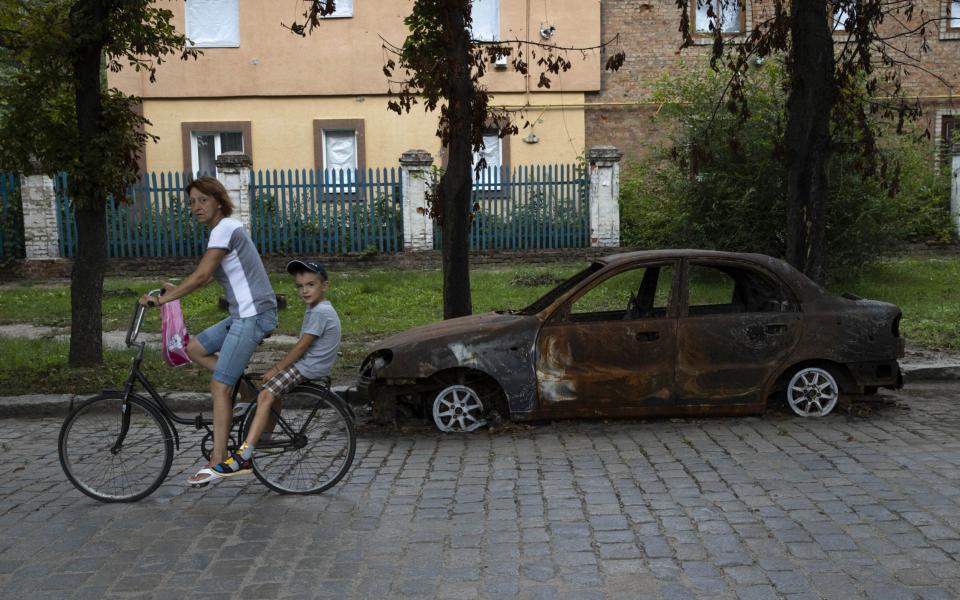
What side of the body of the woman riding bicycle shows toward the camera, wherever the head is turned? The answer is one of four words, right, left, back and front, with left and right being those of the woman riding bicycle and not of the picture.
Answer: left

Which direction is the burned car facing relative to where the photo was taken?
to the viewer's left

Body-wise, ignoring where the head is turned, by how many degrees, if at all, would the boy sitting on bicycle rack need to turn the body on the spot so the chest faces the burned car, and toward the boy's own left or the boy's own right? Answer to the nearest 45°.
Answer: approximately 135° to the boy's own right

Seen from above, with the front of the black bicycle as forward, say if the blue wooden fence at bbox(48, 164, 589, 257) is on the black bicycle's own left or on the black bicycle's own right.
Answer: on the black bicycle's own right

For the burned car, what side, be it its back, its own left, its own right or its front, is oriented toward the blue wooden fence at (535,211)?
right

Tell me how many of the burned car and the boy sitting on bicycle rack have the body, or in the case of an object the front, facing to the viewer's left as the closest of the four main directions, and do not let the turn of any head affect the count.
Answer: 2

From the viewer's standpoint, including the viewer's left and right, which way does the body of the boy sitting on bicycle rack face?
facing to the left of the viewer

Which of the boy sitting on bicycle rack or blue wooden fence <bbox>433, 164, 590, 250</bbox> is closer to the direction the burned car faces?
the boy sitting on bicycle rack

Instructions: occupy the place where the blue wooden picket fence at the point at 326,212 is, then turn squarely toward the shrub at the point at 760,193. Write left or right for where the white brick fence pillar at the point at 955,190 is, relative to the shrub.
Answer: left

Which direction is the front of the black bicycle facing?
to the viewer's left
